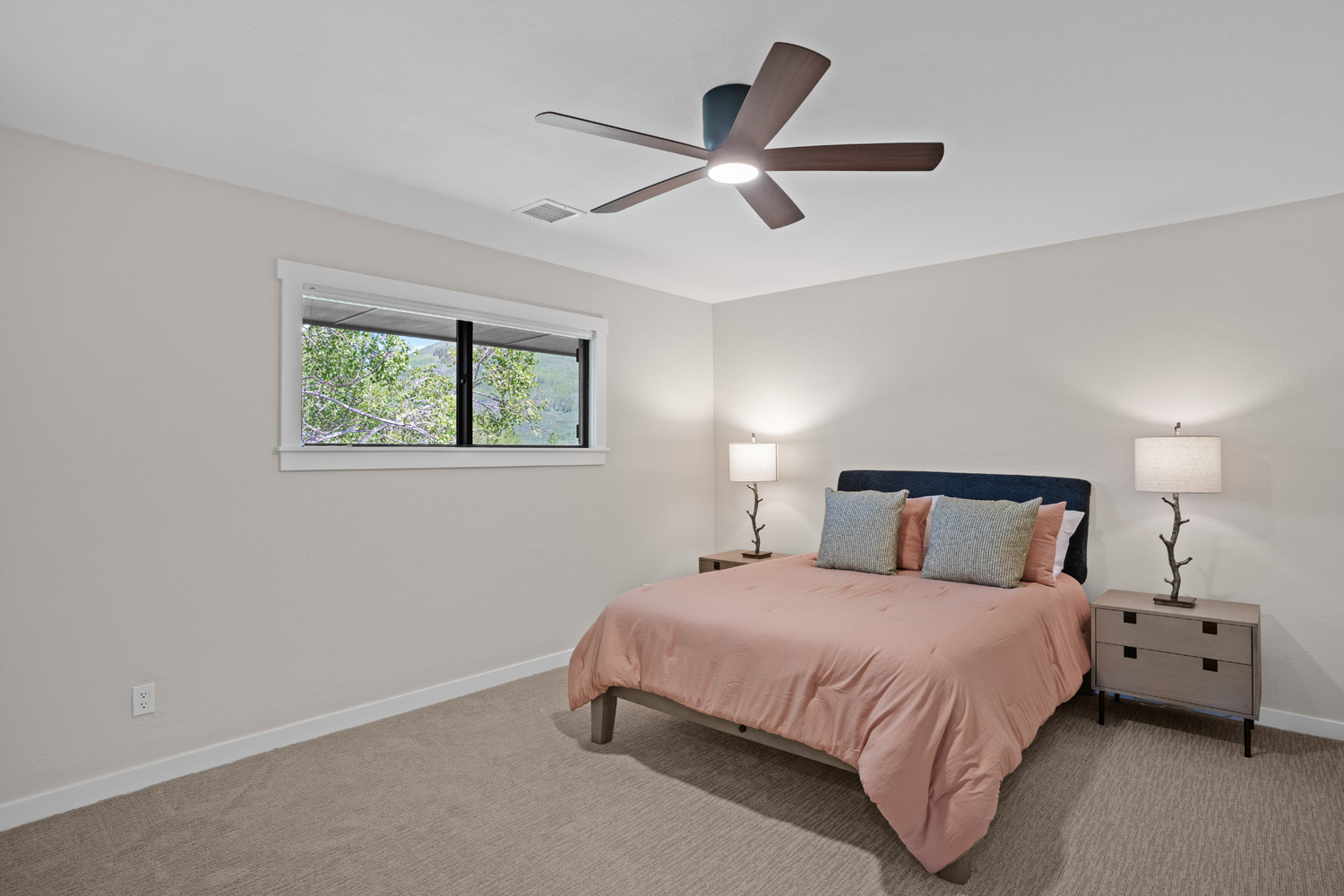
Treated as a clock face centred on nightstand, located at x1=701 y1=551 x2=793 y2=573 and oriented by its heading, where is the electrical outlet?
The electrical outlet is roughly at 12 o'clock from the nightstand.

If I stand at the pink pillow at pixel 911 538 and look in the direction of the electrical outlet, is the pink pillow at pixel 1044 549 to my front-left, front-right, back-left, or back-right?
back-left

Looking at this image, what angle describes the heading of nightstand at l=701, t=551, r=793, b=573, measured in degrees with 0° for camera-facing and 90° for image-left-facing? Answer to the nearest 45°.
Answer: approximately 45°

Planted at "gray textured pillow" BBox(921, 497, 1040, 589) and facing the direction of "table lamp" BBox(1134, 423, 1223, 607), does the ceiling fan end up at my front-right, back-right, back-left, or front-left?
back-right
